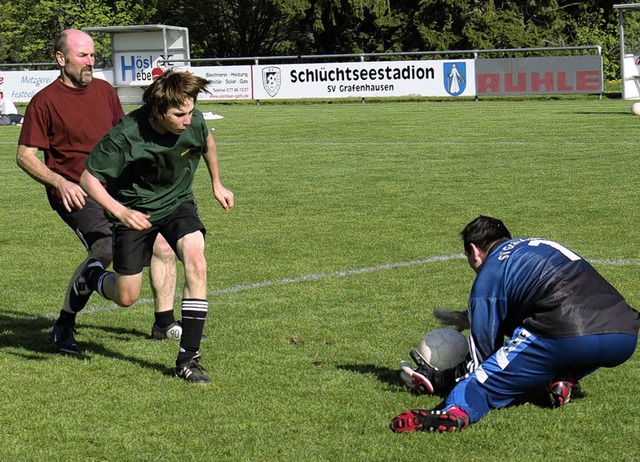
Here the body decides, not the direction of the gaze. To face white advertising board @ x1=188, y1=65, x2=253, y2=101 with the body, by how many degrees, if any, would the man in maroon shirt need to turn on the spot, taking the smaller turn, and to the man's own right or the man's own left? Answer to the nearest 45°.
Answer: approximately 135° to the man's own left

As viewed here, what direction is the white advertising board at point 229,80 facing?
toward the camera

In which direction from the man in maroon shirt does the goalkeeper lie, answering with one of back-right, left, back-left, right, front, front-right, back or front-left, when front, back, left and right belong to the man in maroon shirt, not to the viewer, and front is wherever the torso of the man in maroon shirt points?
front

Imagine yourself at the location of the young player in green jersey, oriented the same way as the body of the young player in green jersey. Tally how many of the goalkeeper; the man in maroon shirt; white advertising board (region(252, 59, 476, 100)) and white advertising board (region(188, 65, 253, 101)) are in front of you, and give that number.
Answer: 1

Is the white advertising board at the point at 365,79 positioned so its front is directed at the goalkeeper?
yes

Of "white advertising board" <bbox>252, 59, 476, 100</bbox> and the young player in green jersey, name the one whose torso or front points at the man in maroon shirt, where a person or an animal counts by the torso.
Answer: the white advertising board

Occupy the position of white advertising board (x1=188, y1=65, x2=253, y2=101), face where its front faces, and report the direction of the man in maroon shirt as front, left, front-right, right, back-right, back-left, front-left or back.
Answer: front

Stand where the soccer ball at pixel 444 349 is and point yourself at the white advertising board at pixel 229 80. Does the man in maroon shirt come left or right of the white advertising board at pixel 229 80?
left

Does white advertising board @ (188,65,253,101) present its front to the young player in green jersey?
yes

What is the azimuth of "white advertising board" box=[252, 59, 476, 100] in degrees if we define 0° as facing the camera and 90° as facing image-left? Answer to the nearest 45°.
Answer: approximately 0°

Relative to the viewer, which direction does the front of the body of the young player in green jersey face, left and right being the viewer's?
facing the viewer and to the right of the viewer

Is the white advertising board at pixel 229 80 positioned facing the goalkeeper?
yes

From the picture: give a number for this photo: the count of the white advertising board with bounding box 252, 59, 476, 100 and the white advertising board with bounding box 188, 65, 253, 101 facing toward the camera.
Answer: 2

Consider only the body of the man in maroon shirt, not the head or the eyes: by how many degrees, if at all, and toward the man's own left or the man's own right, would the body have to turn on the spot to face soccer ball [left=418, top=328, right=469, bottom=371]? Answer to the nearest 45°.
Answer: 0° — they already face it

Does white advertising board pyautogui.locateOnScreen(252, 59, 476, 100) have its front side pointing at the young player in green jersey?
yes
